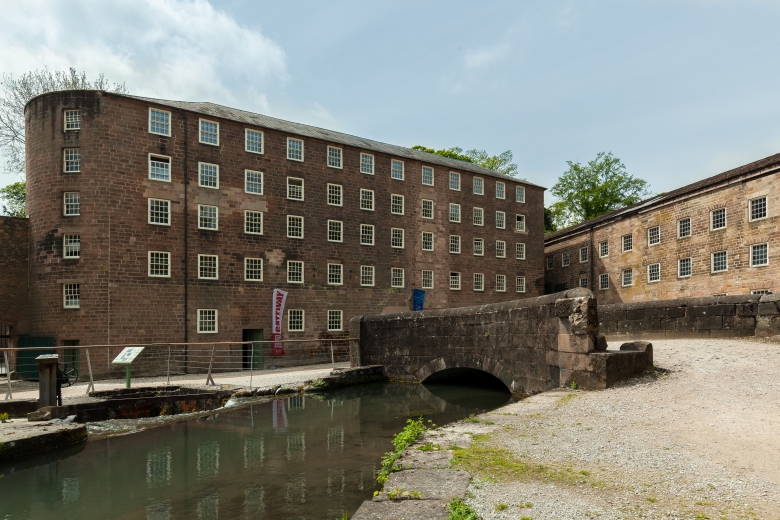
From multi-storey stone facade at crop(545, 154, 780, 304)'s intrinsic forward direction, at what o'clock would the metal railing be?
The metal railing is roughly at 12 o'clock from the multi-storey stone facade.

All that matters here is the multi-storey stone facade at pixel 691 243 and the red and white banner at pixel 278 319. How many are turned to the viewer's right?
0

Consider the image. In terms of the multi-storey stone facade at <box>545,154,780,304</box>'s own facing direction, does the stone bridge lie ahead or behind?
ahead

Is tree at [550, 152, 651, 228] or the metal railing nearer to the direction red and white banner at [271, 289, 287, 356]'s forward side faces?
the metal railing

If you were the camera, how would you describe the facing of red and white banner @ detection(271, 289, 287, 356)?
facing the viewer

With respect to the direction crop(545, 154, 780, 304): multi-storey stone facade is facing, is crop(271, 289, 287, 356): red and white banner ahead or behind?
ahead

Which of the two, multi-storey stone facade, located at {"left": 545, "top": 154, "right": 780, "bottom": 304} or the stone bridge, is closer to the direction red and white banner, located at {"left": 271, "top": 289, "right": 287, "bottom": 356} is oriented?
the stone bridge

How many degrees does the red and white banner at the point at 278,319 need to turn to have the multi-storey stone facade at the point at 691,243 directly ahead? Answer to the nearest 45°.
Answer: approximately 90° to its left

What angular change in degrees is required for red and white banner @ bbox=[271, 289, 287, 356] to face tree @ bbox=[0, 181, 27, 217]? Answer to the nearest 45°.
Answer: approximately 135° to its right

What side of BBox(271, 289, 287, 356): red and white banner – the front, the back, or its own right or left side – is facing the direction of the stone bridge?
front

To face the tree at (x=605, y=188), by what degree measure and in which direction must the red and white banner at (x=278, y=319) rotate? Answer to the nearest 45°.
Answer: approximately 135° to its left

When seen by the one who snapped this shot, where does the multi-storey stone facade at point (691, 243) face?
facing the viewer and to the left of the viewer
